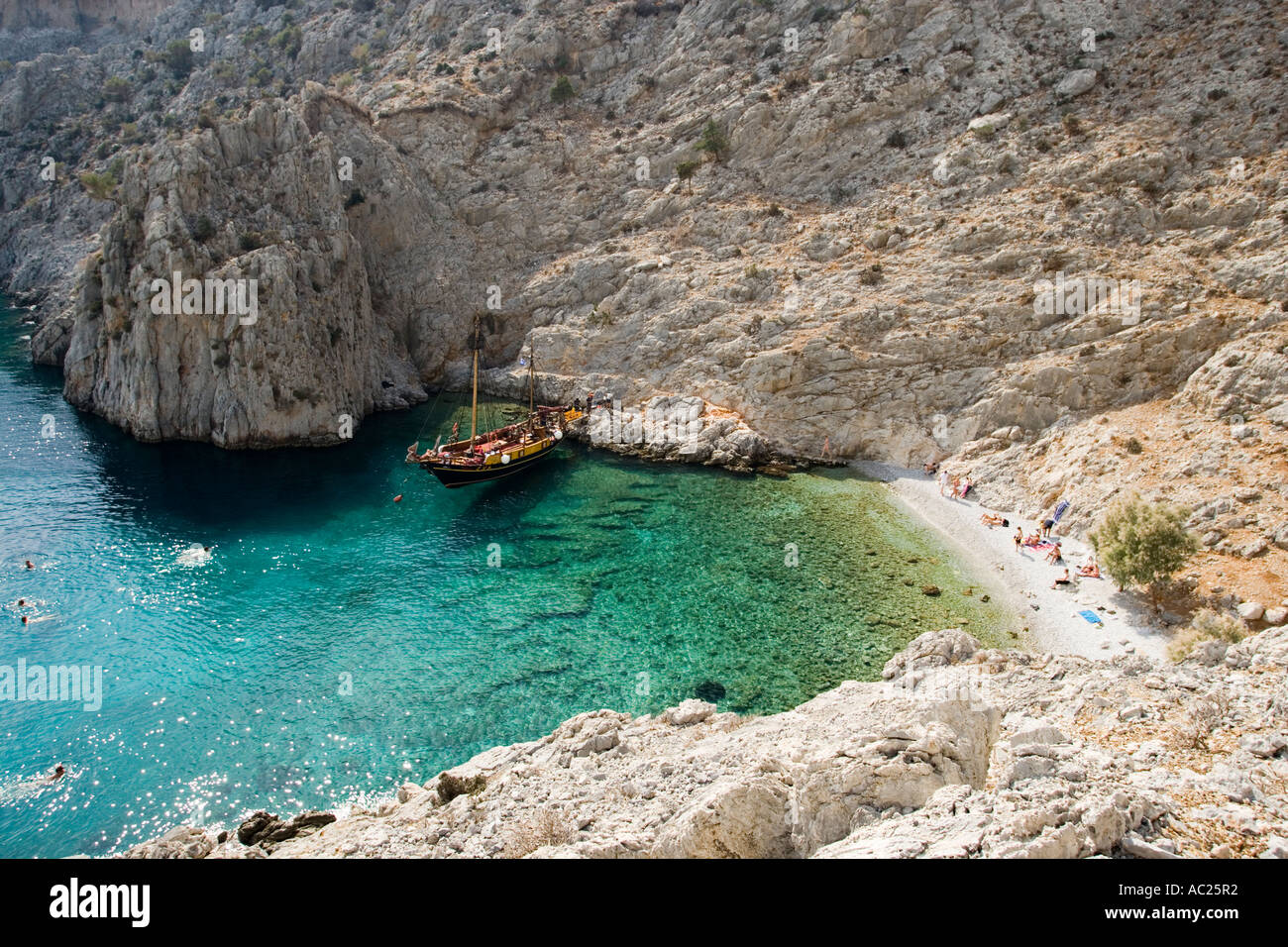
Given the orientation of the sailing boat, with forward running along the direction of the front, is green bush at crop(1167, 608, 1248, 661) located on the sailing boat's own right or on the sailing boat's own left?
on the sailing boat's own left

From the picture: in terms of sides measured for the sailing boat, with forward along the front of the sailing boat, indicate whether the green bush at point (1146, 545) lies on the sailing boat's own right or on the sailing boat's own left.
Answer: on the sailing boat's own left

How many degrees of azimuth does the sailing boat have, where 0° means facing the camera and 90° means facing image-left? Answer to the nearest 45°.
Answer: approximately 45°

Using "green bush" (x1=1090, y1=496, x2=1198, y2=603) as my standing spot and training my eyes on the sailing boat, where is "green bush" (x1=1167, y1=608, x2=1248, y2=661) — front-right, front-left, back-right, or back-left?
back-left
